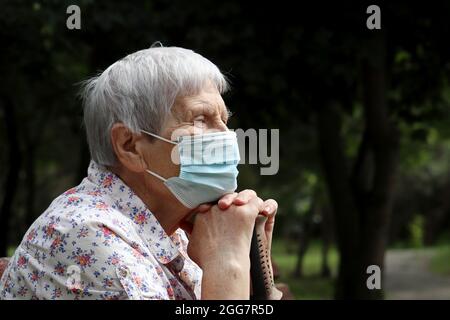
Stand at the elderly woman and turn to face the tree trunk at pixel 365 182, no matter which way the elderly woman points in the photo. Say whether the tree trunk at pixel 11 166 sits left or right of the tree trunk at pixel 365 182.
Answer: left

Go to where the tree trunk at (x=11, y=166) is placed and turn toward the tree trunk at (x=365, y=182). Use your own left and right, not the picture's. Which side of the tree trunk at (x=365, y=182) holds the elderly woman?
right

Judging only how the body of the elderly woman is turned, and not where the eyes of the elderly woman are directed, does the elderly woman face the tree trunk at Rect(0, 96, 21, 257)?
no

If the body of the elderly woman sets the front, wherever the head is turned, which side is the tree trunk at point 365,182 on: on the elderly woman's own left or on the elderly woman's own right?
on the elderly woman's own left

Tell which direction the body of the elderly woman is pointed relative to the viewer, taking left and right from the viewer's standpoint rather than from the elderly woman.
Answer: facing to the right of the viewer

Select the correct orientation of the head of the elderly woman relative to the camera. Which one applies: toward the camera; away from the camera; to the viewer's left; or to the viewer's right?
to the viewer's right
